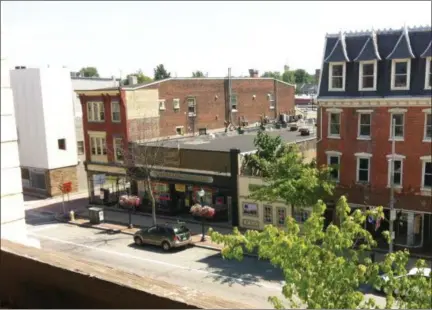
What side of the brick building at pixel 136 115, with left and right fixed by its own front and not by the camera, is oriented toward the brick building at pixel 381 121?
left

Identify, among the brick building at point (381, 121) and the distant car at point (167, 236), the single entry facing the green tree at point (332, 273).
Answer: the brick building

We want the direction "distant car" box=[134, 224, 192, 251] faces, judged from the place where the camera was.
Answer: facing away from the viewer and to the left of the viewer

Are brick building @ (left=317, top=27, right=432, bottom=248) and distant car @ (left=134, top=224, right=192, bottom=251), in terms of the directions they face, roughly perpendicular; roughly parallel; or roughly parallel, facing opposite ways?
roughly perpendicular

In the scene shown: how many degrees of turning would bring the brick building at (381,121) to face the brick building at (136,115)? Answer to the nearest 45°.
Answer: approximately 90° to its right

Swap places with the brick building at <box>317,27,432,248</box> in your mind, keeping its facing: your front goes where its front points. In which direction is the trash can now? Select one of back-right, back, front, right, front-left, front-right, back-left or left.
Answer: right

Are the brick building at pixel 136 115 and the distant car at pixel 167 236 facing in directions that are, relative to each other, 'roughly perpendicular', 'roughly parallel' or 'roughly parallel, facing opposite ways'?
roughly perpendicular

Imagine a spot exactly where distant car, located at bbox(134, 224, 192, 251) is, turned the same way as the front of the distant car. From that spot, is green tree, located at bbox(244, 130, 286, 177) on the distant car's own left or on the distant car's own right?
on the distant car's own right

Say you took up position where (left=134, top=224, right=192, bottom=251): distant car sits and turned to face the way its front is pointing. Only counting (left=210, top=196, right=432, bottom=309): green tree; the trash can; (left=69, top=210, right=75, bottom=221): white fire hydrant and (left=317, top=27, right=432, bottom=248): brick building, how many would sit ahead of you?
2

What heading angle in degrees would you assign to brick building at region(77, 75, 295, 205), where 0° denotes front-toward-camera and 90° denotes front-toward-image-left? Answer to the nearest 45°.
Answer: approximately 45°

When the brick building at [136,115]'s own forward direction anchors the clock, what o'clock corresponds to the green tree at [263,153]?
The green tree is roughly at 9 o'clock from the brick building.

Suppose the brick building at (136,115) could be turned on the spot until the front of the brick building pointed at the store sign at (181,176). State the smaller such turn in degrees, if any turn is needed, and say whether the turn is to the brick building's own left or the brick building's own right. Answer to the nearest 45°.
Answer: approximately 90° to the brick building's own left

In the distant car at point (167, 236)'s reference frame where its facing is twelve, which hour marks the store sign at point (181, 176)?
The store sign is roughly at 2 o'clock from the distant car.

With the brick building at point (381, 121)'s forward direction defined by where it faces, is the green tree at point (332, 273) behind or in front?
in front

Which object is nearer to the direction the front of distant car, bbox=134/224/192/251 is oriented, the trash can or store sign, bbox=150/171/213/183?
the trash can
